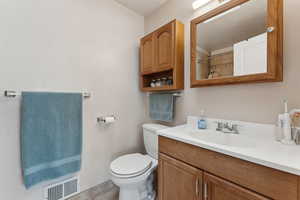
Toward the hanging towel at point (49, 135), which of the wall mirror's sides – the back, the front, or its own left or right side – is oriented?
front

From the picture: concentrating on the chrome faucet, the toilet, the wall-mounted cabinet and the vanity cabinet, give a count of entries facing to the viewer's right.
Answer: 0

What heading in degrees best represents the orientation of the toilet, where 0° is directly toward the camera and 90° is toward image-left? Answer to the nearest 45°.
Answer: approximately 45°

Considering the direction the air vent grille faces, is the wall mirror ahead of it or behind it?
ahead

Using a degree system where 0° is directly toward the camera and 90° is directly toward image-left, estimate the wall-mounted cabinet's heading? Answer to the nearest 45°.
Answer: approximately 45°

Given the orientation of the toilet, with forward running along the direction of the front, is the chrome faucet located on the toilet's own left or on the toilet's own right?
on the toilet's own left

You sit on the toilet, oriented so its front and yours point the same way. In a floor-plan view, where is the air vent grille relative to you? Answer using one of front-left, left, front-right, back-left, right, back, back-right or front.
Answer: front-right

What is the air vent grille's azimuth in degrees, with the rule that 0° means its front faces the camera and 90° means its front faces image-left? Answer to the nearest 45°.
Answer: approximately 315°

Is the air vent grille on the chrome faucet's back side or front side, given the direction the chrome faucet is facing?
on the front side

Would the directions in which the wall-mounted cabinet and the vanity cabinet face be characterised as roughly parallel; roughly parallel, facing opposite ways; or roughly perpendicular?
roughly parallel

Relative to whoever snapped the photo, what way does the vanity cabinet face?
facing the viewer and to the left of the viewer

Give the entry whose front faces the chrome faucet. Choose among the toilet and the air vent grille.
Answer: the air vent grille

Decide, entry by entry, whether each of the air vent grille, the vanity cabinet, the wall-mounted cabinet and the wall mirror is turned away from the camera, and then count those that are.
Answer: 0
